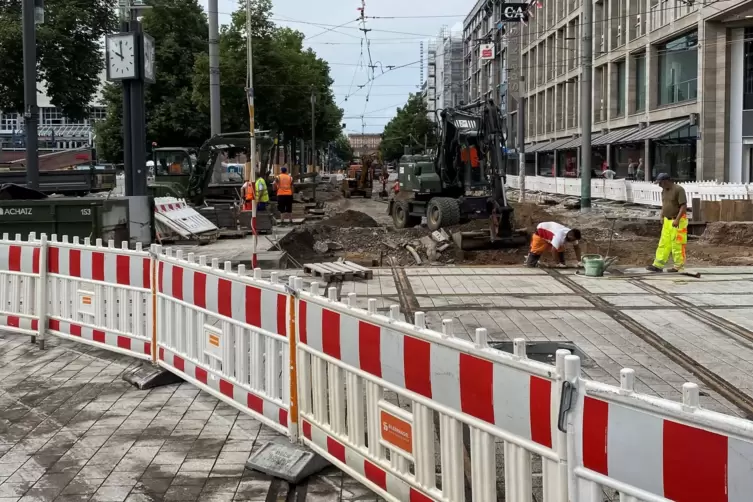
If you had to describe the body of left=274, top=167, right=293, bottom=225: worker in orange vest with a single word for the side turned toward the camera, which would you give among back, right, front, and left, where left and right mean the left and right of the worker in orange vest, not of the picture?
back

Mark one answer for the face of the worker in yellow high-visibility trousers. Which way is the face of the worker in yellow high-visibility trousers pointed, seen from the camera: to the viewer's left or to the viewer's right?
to the viewer's left

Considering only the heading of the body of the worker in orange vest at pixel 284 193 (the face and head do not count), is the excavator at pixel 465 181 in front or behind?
behind

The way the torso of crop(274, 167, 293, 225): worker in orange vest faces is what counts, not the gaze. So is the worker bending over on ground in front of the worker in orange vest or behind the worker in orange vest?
behind

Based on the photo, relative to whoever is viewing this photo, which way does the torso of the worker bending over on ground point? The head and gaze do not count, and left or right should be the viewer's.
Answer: facing to the right of the viewer

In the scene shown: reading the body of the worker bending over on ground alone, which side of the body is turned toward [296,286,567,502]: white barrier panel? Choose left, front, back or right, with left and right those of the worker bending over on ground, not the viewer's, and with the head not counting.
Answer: right

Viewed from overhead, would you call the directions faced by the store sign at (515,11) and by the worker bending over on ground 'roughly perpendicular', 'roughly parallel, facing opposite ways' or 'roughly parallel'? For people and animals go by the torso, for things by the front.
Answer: roughly perpendicular

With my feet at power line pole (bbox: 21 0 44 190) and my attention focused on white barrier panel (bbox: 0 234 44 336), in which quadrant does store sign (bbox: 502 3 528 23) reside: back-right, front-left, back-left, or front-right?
back-left

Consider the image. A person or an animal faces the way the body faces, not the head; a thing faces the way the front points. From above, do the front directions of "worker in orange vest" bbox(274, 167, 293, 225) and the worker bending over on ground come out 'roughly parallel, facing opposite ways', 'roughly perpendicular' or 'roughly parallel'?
roughly perpendicular

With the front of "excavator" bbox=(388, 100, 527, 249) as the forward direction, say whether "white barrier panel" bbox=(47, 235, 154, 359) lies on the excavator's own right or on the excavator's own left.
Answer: on the excavator's own right
